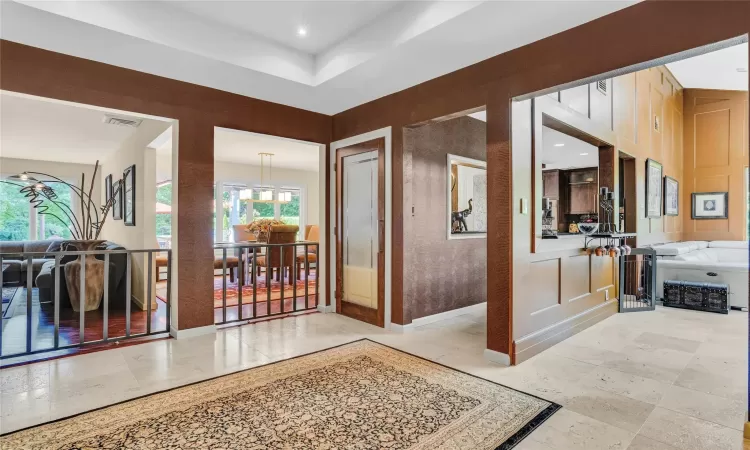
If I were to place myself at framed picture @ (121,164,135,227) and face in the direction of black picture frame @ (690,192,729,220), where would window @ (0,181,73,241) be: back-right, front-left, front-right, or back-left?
back-left

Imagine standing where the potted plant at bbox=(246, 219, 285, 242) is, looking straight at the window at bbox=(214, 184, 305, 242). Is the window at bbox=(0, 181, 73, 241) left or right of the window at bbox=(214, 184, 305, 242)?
left

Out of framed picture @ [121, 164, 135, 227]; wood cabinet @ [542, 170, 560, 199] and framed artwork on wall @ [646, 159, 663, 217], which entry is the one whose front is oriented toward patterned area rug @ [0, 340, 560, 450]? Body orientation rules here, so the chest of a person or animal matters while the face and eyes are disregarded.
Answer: the wood cabinet

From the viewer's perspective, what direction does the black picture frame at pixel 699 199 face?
toward the camera

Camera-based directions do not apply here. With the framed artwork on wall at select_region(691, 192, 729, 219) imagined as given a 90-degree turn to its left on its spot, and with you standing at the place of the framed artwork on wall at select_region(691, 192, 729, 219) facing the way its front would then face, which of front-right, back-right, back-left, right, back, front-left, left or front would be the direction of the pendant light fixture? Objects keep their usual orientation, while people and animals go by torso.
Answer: back-right

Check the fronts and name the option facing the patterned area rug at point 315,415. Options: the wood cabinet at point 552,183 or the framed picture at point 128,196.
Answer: the wood cabinet

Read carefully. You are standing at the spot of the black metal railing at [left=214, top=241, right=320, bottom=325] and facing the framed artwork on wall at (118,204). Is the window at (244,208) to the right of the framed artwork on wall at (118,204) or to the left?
right

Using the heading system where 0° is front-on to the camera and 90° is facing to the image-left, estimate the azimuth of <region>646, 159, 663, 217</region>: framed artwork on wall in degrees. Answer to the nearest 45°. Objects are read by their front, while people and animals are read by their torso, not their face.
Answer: approximately 270°

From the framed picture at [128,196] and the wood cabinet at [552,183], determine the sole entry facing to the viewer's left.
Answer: the framed picture

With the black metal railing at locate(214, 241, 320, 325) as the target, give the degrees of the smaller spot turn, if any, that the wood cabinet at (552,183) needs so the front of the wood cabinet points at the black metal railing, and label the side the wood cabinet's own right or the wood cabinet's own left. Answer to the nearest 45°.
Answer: approximately 45° to the wood cabinet's own right

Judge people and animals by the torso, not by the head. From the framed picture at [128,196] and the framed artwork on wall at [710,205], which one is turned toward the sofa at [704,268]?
the framed artwork on wall

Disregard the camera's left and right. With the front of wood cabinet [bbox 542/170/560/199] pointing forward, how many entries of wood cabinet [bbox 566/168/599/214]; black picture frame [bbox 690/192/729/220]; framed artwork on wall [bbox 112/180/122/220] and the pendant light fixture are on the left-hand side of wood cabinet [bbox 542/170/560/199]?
2
